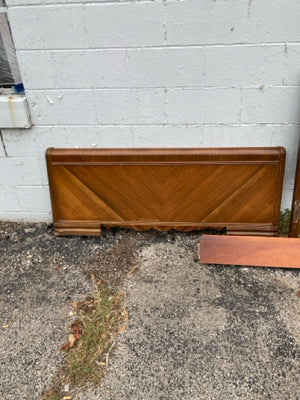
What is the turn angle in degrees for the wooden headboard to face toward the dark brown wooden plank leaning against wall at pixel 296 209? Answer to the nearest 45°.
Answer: approximately 90° to its left

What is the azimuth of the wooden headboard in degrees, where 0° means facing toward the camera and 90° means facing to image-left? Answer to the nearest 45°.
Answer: approximately 0°

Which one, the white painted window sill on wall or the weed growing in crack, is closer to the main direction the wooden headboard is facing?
the weed growing in crack

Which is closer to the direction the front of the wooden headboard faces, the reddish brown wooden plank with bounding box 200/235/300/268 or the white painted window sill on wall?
the reddish brown wooden plank

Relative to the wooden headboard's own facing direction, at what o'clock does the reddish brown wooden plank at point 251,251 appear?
The reddish brown wooden plank is roughly at 10 o'clock from the wooden headboard.

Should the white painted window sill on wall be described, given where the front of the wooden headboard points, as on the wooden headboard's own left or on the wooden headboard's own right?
on the wooden headboard's own right

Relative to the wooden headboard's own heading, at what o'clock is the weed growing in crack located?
The weed growing in crack is roughly at 1 o'clock from the wooden headboard.

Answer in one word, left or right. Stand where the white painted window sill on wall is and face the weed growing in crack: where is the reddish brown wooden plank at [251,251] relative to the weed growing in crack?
left
